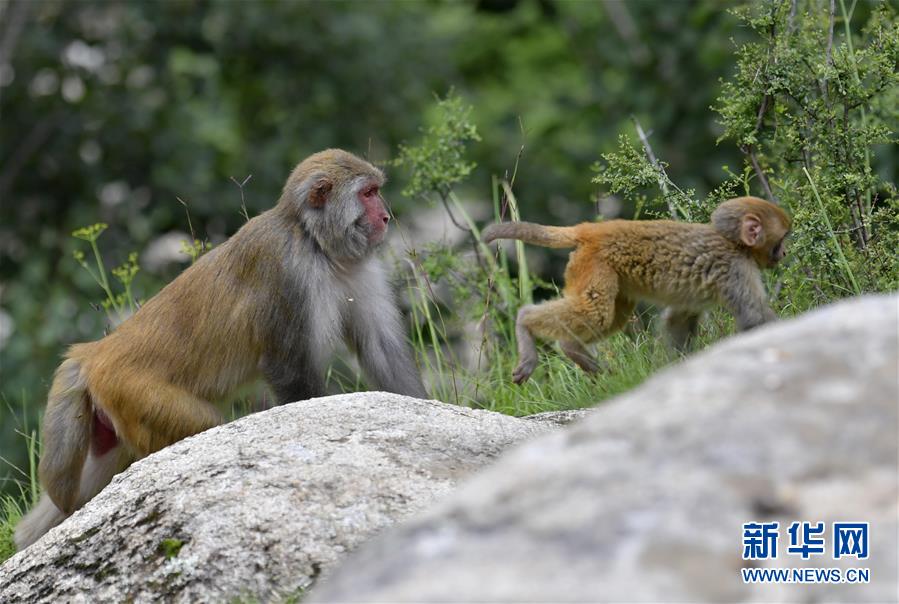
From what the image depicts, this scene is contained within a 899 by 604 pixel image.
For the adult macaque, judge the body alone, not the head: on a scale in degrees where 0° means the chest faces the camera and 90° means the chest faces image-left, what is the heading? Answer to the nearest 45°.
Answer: approximately 270°

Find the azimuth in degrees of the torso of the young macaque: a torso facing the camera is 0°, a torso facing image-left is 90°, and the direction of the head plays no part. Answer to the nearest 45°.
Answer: approximately 270°

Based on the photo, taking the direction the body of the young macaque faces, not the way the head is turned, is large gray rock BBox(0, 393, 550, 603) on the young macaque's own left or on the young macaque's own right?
on the young macaque's own right

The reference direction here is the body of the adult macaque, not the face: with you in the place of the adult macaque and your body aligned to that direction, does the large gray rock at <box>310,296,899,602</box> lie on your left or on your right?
on your right

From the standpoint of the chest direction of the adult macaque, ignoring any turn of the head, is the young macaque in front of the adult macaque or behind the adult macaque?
in front

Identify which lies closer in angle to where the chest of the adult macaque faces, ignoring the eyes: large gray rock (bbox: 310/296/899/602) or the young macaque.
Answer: the young macaque

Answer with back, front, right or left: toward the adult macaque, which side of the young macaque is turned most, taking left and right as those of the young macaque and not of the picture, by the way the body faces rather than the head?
back

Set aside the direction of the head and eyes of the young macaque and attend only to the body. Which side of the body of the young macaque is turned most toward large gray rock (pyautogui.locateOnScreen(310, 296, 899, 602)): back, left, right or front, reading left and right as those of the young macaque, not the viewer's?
right

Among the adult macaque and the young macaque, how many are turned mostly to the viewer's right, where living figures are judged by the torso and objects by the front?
2
